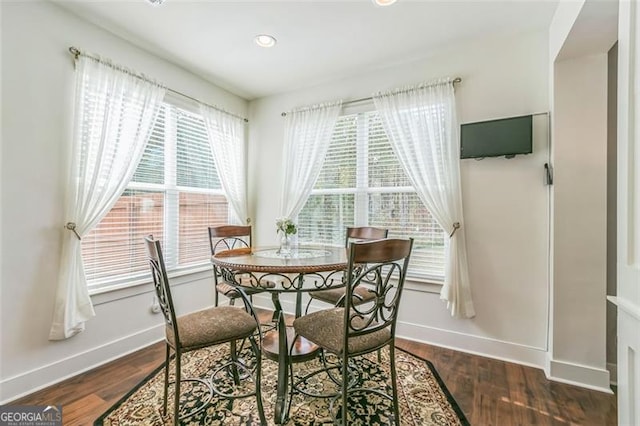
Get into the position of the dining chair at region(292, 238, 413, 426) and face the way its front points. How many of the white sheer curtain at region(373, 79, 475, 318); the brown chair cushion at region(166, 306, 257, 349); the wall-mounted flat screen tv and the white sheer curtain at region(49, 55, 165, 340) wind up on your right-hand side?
2

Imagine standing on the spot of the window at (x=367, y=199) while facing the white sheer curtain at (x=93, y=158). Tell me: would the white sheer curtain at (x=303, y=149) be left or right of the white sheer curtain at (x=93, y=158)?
right

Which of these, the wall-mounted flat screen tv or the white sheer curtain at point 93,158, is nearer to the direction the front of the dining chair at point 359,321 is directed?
the white sheer curtain
